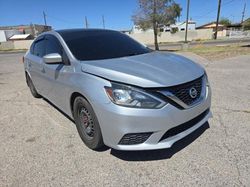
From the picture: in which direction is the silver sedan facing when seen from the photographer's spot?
facing the viewer and to the right of the viewer

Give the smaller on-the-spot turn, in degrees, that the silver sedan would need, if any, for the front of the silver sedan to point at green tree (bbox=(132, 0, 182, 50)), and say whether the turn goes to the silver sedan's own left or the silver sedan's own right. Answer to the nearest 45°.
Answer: approximately 135° to the silver sedan's own left
